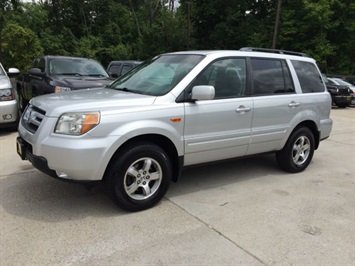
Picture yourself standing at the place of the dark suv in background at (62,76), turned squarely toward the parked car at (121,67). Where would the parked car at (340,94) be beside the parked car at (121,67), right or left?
right

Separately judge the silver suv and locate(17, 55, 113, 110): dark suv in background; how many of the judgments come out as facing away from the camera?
0

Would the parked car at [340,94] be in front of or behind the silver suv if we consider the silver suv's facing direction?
behind

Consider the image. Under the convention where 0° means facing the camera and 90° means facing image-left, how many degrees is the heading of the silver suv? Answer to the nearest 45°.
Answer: approximately 45°

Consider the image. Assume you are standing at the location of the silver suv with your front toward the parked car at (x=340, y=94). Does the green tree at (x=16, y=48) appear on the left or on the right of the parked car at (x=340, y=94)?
left

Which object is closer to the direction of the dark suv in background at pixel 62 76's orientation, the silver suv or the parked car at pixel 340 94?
the silver suv

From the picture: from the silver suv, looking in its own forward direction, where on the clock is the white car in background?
The white car in background is roughly at 3 o'clock from the silver suv.

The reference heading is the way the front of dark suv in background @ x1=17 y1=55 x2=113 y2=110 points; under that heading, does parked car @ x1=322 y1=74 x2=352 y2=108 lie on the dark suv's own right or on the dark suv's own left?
on the dark suv's own left

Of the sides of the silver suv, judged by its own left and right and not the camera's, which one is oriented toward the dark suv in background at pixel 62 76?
right
